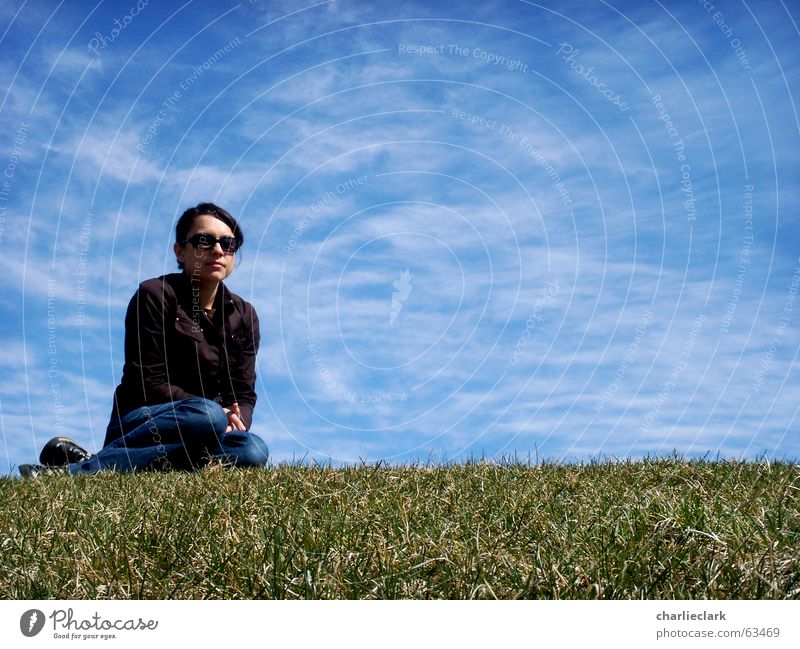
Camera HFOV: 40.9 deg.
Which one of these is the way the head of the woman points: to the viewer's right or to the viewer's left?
to the viewer's right

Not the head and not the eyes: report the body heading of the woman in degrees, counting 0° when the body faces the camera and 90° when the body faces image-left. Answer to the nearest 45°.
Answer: approximately 315°
